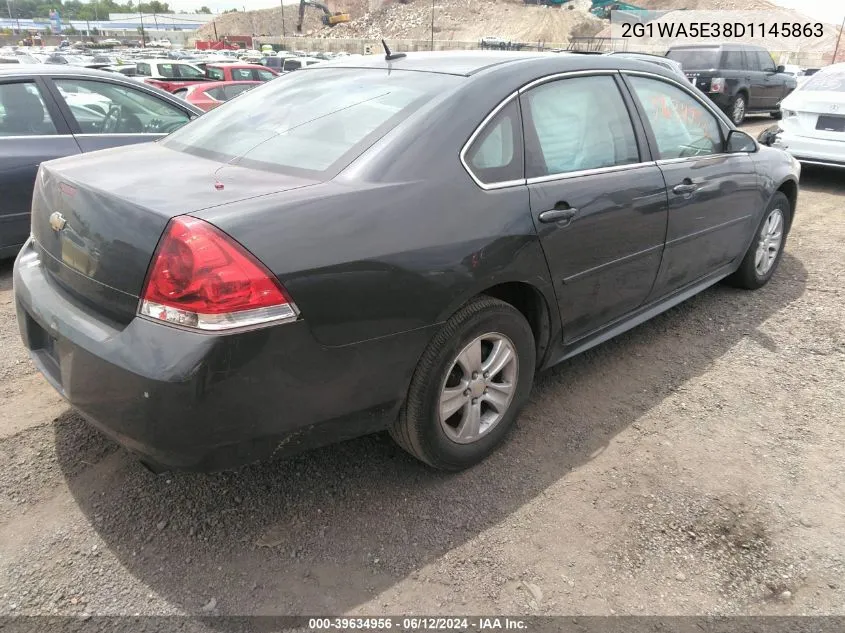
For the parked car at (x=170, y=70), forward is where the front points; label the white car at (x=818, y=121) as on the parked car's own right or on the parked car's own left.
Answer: on the parked car's own right

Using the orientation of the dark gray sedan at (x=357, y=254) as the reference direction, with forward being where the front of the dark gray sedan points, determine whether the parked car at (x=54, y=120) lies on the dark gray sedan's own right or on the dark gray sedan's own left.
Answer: on the dark gray sedan's own left

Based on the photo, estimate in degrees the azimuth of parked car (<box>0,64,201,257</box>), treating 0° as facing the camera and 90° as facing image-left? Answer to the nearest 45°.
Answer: approximately 270°

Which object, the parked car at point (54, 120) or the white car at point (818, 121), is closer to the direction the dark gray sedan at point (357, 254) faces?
the white car

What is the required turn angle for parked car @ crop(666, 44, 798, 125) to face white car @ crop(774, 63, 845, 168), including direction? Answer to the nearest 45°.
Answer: approximately 135° to its right

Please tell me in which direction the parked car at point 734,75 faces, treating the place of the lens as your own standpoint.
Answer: facing away from the viewer and to the right of the viewer

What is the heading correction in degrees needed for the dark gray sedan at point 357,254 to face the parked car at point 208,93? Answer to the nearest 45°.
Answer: approximately 45° to its left

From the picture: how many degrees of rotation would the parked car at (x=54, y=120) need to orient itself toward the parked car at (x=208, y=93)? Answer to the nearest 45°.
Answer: approximately 90° to its left

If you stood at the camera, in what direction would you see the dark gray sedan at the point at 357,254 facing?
facing away from the viewer and to the right of the viewer
